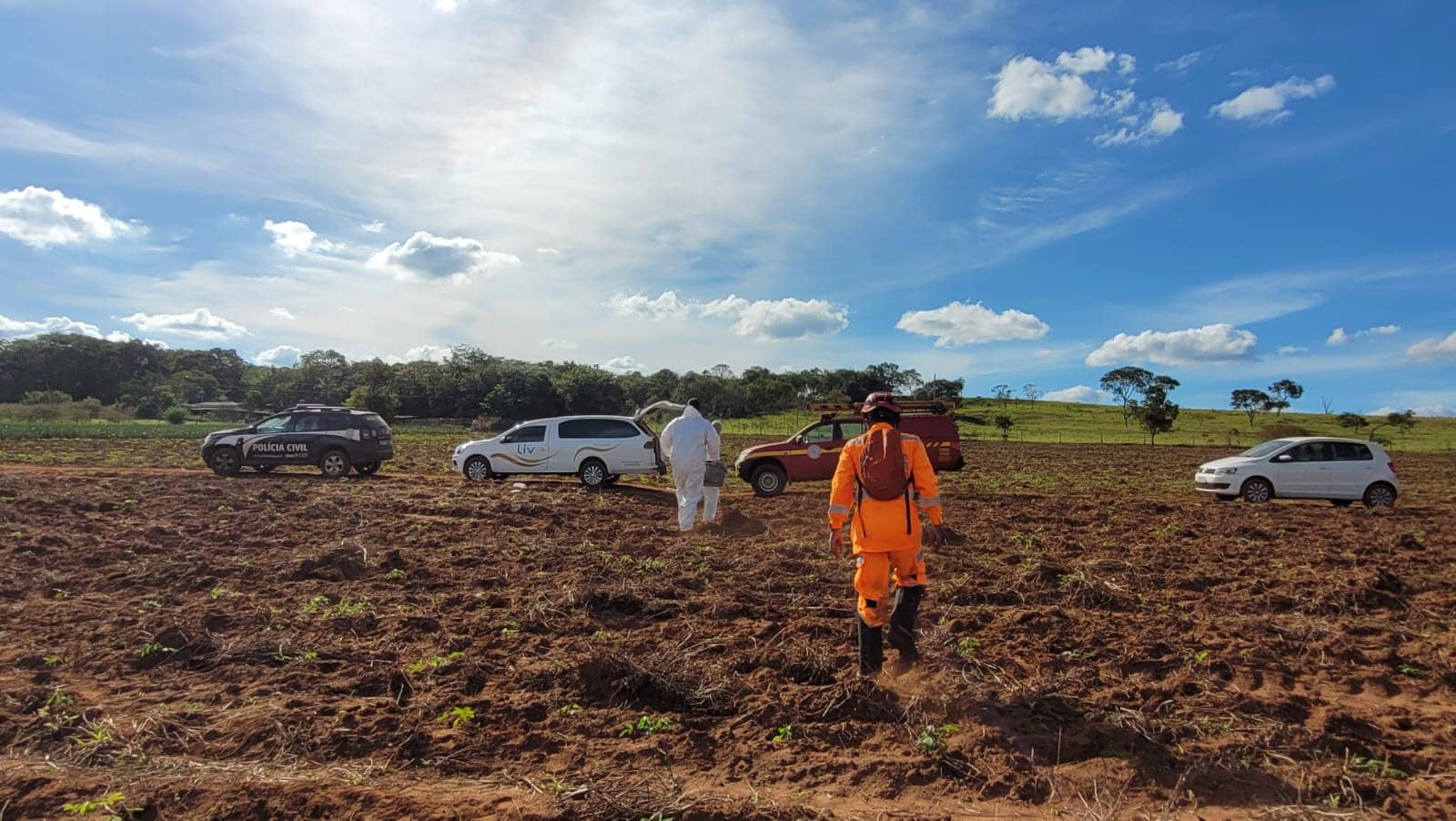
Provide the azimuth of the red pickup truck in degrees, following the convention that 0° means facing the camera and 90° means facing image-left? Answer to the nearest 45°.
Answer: approximately 90°

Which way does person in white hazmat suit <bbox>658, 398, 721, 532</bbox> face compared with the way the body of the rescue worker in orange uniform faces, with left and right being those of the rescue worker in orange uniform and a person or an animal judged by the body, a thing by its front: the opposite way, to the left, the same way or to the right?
the same way

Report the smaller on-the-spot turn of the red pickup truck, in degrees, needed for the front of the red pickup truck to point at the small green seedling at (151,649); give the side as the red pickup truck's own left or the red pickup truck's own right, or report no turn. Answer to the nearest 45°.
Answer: approximately 90° to the red pickup truck's own left

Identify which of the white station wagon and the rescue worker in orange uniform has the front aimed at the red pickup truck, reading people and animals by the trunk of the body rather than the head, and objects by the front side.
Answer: the rescue worker in orange uniform

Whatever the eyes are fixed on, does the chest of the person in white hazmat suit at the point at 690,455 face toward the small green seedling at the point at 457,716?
no

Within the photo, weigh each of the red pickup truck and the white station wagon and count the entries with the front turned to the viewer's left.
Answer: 2

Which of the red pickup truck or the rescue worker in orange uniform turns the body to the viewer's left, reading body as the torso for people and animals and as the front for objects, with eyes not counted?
the red pickup truck

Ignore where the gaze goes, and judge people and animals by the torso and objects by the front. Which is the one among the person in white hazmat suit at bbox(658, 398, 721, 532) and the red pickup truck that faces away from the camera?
the person in white hazmat suit

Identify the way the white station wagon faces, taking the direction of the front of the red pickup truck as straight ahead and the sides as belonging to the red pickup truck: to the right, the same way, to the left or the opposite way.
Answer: the same way

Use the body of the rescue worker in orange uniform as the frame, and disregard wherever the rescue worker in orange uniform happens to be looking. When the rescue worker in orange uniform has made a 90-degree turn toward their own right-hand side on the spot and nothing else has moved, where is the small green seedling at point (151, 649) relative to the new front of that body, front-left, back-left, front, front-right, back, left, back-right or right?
back

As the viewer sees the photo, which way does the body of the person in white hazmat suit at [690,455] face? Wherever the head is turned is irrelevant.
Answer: away from the camera

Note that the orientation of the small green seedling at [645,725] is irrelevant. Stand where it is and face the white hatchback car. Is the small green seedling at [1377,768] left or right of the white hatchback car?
right

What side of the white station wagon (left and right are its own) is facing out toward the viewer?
left

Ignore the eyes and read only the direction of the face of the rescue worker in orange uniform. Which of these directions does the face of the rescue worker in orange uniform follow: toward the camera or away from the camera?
away from the camera

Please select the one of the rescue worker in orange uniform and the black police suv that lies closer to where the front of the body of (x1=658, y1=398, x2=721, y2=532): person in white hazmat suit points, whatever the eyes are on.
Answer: the black police suv

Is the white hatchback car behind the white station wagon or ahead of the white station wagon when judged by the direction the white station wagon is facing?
behind

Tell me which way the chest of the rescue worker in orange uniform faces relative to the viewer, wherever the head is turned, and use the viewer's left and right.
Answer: facing away from the viewer

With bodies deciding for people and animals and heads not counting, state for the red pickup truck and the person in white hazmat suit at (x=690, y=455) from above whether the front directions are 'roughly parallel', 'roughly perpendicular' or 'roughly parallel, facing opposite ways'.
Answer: roughly perpendicular

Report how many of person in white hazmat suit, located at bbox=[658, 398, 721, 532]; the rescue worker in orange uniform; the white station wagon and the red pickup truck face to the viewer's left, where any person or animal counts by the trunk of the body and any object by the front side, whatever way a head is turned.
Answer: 2

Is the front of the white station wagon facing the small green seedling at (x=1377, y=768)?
no
